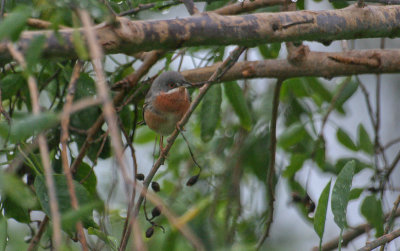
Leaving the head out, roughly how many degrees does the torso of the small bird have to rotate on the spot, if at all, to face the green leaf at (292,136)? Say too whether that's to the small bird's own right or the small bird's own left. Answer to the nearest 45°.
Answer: approximately 45° to the small bird's own left

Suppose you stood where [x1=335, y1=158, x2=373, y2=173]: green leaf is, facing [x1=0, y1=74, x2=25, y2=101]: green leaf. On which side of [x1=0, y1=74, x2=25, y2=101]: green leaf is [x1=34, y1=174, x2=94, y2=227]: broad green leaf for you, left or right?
left

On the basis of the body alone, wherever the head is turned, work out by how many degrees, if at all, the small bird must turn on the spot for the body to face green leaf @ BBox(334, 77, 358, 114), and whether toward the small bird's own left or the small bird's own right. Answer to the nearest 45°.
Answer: approximately 45° to the small bird's own left

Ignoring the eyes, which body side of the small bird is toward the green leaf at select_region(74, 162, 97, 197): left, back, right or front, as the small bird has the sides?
right

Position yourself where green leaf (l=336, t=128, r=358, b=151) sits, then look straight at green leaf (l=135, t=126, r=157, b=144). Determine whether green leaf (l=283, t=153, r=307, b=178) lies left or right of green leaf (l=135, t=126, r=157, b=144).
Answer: left

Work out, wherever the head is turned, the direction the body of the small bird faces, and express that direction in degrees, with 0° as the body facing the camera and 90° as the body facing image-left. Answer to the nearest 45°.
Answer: approximately 315°
